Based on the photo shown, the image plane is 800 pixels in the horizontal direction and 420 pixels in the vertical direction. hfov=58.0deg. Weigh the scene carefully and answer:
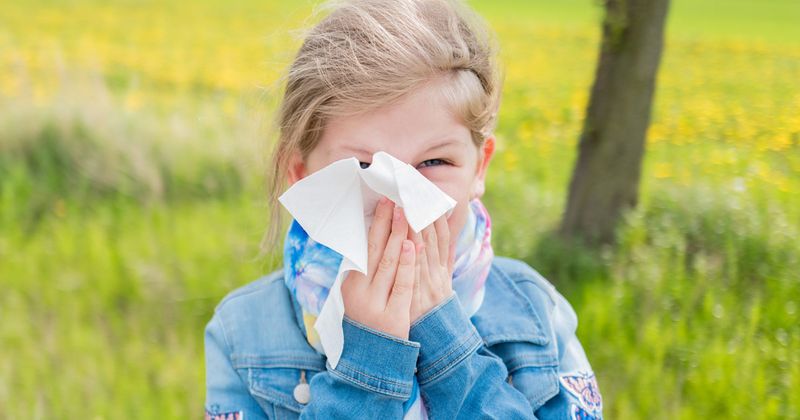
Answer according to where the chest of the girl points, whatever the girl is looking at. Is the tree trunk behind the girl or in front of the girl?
behind

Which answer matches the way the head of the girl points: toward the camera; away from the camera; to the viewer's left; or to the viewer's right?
toward the camera

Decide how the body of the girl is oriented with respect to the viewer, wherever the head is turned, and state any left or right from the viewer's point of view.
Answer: facing the viewer
